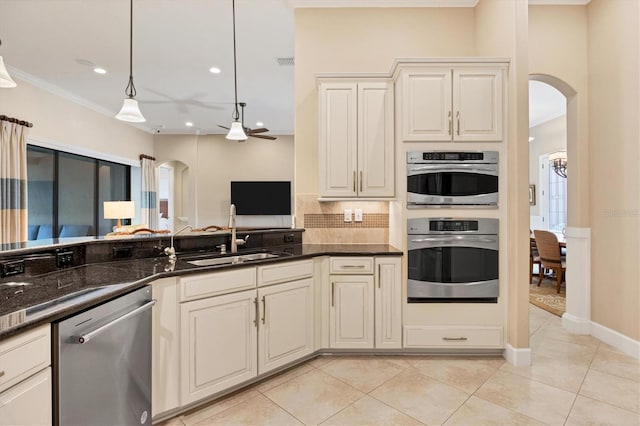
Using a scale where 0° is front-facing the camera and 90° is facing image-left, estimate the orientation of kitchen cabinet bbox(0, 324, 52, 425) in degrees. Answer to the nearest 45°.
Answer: approximately 315°

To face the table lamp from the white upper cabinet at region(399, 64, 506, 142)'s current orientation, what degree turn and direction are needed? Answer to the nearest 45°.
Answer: approximately 90° to its right

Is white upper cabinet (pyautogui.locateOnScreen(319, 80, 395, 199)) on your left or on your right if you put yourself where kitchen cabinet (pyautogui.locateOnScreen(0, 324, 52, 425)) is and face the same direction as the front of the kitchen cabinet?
on your left

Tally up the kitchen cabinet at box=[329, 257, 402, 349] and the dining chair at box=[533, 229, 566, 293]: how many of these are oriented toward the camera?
1

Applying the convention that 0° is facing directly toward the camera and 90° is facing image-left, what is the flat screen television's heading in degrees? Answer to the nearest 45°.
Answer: approximately 0°
